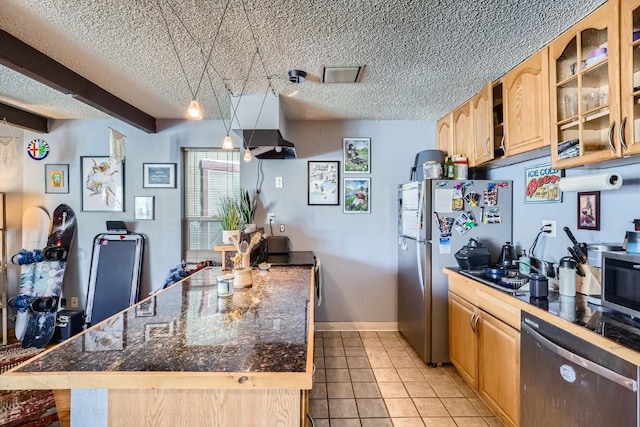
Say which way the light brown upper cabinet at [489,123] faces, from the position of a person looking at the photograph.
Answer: facing the viewer and to the left of the viewer

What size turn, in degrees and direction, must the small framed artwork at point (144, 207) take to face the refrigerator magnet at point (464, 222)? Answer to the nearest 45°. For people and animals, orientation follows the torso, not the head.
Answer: approximately 45° to its left

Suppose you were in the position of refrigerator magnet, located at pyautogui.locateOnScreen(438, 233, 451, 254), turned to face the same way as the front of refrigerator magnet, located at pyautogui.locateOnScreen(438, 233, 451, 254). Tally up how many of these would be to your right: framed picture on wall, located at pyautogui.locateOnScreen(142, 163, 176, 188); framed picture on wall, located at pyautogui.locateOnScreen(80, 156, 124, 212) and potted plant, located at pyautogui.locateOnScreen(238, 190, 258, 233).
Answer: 3

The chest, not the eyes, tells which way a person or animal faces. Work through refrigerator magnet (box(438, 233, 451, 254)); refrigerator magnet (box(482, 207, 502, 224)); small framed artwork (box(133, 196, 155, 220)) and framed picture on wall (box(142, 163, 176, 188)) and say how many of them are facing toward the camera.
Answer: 4

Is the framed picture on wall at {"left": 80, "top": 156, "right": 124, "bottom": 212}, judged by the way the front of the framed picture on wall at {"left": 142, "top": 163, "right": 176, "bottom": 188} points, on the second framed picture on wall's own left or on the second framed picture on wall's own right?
on the second framed picture on wall's own right

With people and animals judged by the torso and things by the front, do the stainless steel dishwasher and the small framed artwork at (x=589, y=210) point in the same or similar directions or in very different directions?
same or similar directions

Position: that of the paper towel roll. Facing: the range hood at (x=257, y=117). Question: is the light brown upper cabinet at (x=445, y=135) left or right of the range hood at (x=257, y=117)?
right

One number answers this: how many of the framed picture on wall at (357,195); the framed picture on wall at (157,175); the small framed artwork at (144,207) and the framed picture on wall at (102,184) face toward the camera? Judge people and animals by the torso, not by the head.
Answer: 4

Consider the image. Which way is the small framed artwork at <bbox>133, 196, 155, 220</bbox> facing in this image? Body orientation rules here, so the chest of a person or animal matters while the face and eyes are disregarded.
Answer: toward the camera

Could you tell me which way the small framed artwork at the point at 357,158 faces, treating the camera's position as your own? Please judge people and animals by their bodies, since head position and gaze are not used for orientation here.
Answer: facing the viewer

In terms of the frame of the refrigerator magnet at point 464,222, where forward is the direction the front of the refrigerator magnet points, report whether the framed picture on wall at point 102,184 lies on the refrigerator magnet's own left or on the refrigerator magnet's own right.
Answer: on the refrigerator magnet's own right

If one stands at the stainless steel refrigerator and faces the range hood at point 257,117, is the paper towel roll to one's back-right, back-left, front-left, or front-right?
back-left
